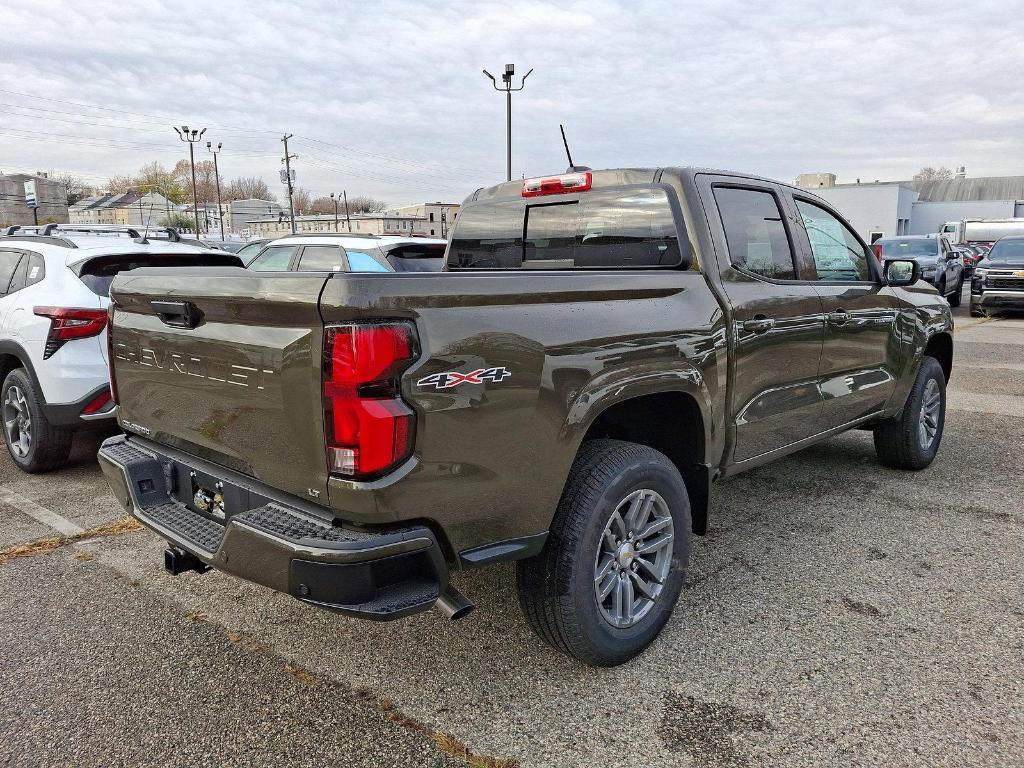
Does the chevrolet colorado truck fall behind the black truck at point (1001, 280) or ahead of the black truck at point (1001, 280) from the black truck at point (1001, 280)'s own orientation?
ahead

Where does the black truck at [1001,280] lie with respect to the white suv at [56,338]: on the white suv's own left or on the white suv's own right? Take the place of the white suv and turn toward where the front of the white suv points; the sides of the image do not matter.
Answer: on the white suv's own right

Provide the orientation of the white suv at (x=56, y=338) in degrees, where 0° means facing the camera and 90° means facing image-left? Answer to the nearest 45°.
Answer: approximately 135°

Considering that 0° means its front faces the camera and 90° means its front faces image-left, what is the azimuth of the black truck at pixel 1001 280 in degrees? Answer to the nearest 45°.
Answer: approximately 45°

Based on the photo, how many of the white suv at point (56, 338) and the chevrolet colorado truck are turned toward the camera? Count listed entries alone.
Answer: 0

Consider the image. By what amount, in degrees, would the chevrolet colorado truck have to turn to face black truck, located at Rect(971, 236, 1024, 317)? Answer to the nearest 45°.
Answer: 0° — it already faces it

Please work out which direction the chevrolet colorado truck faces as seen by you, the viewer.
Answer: facing away from the viewer and to the right of the viewer

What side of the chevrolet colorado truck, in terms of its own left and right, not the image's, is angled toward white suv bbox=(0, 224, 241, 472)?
left

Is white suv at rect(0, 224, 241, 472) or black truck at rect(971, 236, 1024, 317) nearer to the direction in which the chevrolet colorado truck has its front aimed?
the black truck
